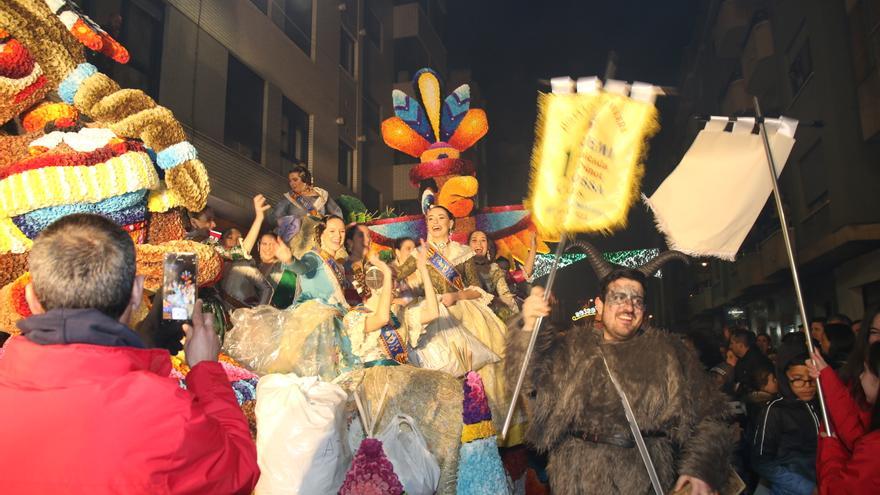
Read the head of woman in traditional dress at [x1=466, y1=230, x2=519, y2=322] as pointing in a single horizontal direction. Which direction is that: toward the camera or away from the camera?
toward the camera

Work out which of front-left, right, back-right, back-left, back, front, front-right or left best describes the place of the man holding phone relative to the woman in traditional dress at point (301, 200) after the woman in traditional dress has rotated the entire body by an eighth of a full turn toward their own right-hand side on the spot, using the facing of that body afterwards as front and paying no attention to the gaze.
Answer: front-left

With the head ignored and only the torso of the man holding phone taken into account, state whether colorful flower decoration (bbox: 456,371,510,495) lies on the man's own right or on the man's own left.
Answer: on the man's own right

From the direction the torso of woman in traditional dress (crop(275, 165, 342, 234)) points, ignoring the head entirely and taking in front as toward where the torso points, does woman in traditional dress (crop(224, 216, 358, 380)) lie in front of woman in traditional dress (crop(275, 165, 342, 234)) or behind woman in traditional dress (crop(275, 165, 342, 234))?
in front

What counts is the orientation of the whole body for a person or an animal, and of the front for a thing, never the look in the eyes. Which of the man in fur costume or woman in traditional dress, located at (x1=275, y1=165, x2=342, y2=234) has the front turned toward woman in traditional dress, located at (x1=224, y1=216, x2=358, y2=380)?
woman in traditional dress, located at (x1=275, y1=165, x2=342, y2=234)

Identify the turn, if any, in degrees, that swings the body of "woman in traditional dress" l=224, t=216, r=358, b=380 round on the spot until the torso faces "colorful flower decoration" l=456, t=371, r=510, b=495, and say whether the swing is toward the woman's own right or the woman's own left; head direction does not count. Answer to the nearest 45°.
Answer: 0° — they already face it

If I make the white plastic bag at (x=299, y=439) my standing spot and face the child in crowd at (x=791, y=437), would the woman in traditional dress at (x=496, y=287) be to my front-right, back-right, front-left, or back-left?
front-left

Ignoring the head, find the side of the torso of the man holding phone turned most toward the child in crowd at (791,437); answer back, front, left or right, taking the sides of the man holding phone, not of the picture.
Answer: right

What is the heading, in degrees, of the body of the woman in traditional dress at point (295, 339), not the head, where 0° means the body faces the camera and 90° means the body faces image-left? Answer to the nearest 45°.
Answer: approximately 315°

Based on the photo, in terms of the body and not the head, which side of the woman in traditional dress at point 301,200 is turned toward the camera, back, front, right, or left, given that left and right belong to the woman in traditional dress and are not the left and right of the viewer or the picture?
front

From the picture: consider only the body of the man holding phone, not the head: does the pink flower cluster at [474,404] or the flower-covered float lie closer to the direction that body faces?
the flower-covered float

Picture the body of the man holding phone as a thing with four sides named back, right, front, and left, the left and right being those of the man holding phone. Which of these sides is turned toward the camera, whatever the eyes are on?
back
